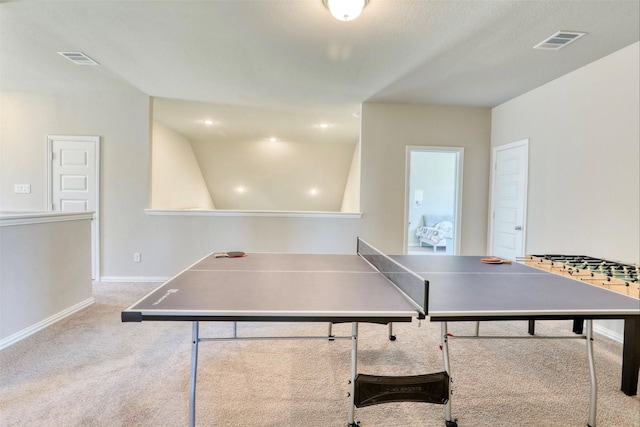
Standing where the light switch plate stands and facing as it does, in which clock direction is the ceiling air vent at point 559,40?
The ceiling air vent is roughly at 11 o'clock from the light switch plate.

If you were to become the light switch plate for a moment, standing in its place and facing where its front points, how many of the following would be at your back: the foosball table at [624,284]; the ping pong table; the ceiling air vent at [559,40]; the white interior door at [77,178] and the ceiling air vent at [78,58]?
0

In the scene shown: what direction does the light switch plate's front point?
toward the camera

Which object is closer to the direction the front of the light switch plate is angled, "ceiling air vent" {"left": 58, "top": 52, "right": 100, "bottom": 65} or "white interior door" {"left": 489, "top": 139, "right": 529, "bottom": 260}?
the ceiling air vent

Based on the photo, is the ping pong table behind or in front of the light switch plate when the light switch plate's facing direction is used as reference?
in front

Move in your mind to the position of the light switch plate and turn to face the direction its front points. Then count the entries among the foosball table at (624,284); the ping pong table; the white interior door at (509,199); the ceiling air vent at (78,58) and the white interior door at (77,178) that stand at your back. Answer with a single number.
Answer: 0

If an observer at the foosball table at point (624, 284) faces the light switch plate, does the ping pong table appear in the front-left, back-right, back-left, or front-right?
front-left

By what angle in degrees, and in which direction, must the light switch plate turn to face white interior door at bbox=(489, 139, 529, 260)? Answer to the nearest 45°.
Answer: approximately 45° to its left

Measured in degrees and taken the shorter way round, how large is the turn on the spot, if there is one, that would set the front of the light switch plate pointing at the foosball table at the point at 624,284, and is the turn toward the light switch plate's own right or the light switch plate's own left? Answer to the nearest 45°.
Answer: approximately 45° to the light switch plate's own left

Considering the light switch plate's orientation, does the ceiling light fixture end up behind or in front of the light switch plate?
in front

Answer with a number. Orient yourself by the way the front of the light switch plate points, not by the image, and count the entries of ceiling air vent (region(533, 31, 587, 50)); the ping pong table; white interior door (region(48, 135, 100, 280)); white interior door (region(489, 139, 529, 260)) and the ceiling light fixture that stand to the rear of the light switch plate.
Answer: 0

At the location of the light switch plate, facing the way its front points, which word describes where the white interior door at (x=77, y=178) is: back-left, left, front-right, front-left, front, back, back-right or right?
front-left

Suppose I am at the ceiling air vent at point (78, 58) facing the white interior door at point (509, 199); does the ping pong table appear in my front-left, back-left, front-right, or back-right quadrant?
front-right

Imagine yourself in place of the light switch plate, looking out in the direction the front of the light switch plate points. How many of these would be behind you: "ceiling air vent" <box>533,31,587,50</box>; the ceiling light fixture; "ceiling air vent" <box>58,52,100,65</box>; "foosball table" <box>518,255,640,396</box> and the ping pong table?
0
